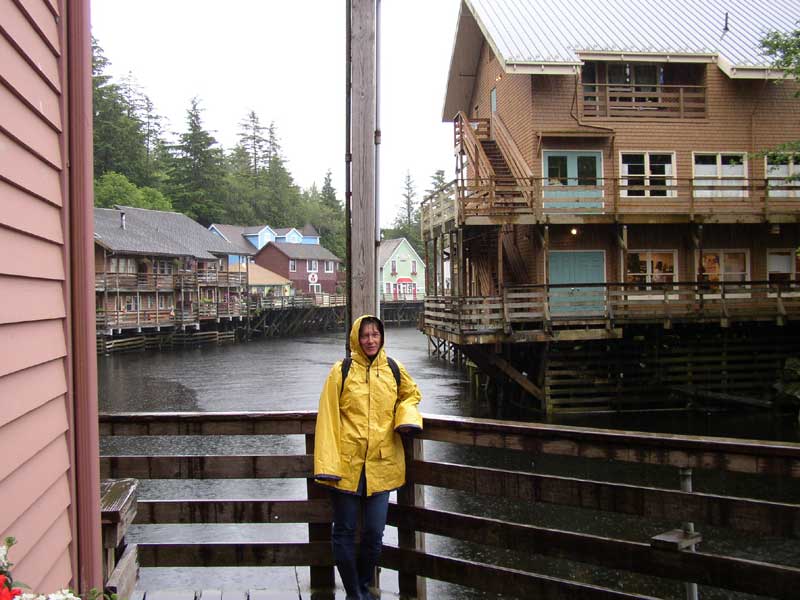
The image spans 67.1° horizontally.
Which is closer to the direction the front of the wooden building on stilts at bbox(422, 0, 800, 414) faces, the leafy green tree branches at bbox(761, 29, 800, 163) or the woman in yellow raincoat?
the woman in yellow raincoat

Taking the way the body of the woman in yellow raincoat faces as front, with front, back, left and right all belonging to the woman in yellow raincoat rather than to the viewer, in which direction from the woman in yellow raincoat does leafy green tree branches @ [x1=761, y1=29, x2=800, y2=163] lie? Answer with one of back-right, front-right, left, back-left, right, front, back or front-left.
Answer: back-left

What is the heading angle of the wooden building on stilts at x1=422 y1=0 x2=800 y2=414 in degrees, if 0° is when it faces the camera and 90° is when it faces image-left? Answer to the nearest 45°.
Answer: approximately 0°

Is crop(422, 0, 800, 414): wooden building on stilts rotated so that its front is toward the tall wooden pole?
yes

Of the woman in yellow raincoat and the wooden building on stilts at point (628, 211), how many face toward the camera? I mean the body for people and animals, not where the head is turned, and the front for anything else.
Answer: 2

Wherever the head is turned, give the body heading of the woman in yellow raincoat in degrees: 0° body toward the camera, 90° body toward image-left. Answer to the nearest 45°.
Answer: approximately 0°

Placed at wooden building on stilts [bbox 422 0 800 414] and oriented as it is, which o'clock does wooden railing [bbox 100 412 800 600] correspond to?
The wooden railing is roughly at 12 o'clock from the wooden building on stilts.
